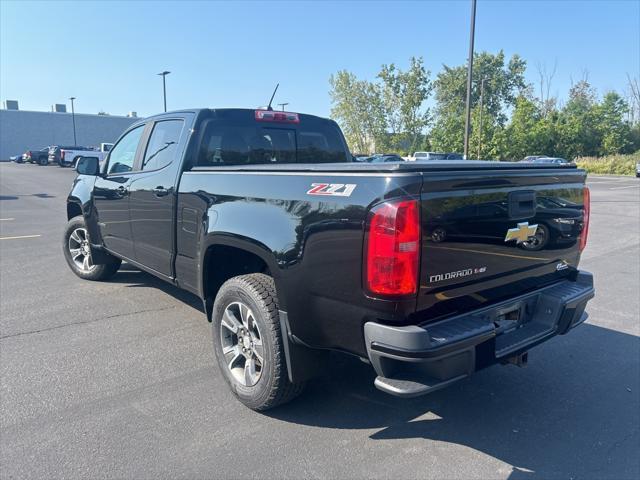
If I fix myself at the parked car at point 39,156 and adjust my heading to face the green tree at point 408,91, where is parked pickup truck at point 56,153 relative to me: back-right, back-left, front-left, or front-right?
front-right

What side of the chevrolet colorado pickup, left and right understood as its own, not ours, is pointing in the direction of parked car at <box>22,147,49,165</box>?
front

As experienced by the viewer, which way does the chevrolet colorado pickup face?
facing away from the viewer and to the left of the viewer

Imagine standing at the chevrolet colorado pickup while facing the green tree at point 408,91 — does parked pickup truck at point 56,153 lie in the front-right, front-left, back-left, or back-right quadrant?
front-left

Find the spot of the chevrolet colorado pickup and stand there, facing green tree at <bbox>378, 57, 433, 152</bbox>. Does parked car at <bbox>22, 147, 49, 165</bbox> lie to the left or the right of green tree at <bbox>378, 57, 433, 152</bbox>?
left
